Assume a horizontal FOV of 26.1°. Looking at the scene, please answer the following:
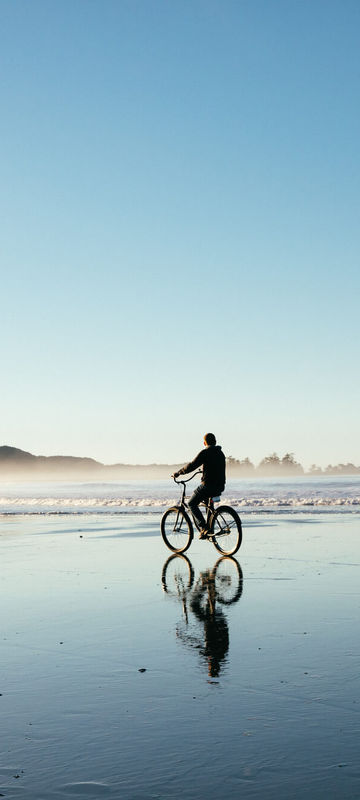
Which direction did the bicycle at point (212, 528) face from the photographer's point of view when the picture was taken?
facing away from the viewer and to the left of the viewer
